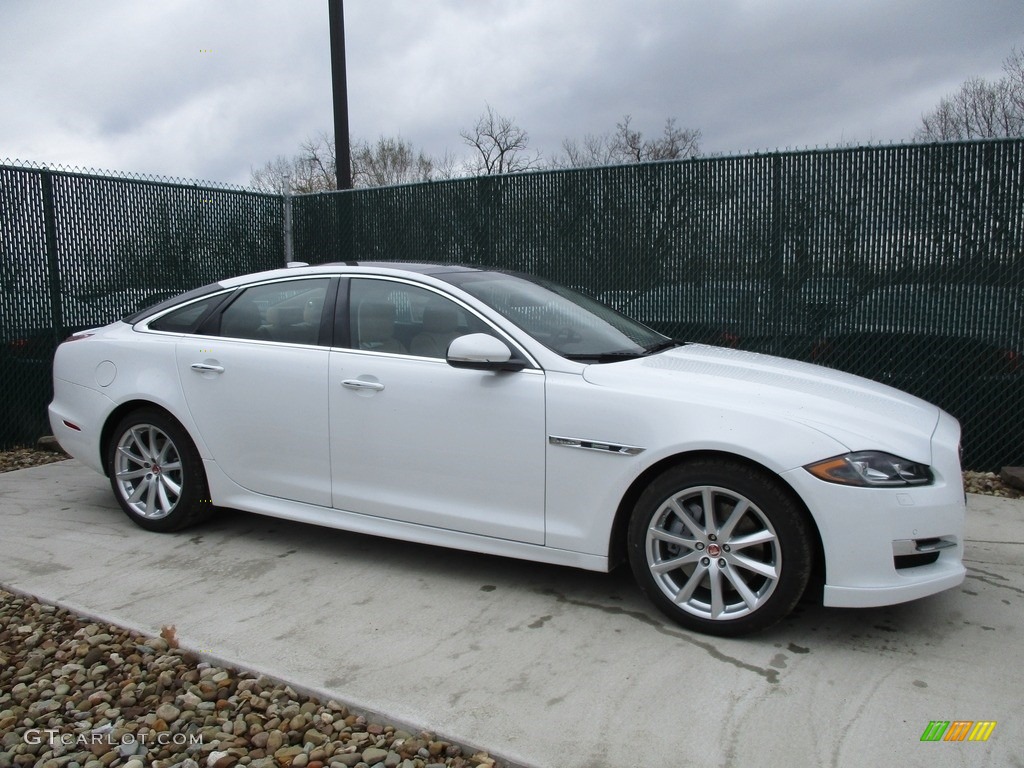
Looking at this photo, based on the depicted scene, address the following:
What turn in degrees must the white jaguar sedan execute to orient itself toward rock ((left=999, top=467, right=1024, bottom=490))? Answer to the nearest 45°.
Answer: approximately 90° to its left

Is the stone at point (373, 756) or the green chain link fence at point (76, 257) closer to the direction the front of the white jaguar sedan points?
the stone

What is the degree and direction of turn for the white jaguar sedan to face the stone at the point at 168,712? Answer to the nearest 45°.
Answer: approximately 90° to its right

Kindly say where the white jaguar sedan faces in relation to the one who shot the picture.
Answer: facing the viewer and to the right of the viewer

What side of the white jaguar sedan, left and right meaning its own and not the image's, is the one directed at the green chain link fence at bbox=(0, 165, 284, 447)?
back

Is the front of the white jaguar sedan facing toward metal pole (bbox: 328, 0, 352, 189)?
no

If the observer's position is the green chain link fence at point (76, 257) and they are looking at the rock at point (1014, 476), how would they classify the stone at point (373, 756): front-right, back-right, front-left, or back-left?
front-right

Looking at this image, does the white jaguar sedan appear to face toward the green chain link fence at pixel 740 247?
no

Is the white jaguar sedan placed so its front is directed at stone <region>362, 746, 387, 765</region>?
no

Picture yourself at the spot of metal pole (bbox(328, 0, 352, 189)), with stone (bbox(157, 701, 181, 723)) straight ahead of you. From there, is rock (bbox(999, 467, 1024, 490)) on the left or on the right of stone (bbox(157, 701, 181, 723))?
left

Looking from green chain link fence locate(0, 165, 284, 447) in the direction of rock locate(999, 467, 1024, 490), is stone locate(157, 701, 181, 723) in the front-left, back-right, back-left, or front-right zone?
front-right

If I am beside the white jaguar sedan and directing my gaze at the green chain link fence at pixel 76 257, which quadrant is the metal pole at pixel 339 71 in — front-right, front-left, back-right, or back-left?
front-right
